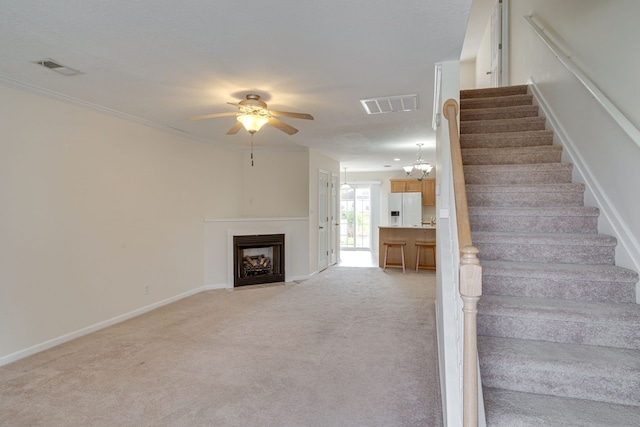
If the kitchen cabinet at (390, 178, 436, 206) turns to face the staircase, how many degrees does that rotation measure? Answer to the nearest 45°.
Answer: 0° — it already faces it

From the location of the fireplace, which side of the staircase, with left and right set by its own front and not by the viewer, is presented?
right

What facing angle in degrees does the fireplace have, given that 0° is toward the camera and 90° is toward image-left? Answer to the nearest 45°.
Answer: approximately 315°

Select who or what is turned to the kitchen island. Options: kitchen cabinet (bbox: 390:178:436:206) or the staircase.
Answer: the kitchen cabinet

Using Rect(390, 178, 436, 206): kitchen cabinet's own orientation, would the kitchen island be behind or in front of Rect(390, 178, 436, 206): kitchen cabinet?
in front

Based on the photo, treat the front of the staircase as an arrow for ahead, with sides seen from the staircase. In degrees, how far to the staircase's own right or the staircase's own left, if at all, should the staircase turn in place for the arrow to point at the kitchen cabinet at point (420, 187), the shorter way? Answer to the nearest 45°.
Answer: approximately 135° to the staircase's own right

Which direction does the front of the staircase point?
toward the camera

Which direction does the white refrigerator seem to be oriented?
toward the camera

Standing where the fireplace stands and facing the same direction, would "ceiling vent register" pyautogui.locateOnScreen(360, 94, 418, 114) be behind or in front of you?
in front

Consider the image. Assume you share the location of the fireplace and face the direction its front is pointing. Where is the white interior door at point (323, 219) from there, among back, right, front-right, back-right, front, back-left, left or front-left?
left

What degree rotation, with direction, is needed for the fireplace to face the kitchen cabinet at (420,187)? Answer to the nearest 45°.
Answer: approximately 90° to its left

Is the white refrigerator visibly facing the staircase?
yes
